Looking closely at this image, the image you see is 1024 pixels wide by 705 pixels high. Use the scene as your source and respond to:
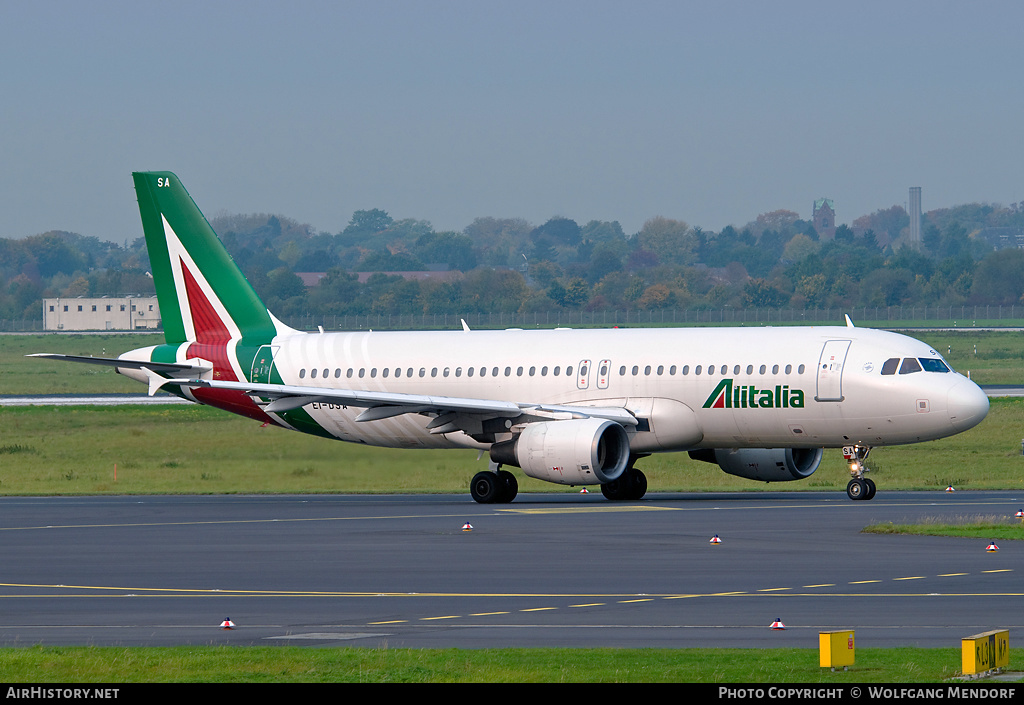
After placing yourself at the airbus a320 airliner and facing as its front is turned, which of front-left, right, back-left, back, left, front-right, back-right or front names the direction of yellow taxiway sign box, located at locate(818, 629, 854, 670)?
front-right

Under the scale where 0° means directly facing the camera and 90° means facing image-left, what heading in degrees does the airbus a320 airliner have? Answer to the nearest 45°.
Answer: approximately 315°
